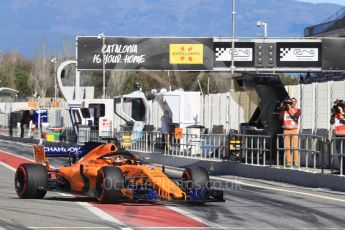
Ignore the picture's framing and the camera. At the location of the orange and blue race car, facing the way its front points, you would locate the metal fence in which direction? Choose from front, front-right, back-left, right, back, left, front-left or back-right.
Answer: left

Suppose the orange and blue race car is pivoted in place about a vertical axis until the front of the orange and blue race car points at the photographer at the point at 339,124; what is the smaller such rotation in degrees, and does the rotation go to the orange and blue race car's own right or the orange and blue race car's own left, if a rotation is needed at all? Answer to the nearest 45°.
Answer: approximately 90° to the orange and blue race car's own left

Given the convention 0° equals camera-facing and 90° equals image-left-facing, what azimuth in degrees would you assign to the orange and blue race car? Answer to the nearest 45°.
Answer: approximately 315°

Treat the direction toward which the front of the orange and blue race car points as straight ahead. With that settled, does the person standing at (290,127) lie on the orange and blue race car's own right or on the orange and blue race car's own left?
on the orange and blue race car's own left
